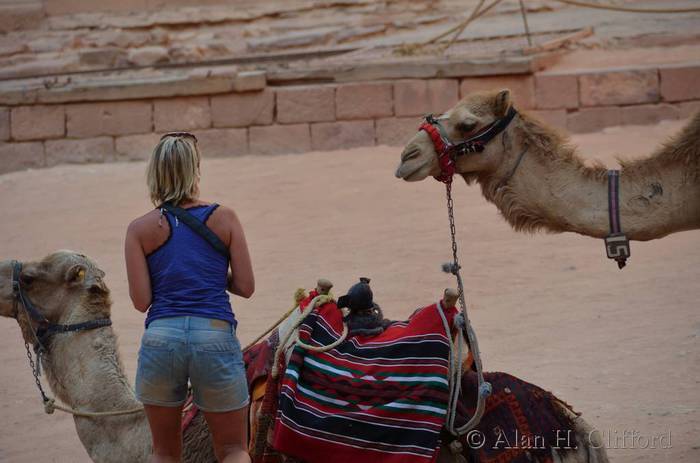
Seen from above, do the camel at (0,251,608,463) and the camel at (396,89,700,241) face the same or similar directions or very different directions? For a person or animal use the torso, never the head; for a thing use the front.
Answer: same or similar directions

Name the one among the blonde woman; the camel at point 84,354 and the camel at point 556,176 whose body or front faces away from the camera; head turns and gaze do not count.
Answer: the blonde woman

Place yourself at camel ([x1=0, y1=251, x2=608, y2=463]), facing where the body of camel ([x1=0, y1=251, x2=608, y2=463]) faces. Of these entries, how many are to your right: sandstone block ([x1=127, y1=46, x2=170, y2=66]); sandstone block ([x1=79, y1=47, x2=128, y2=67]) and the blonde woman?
2

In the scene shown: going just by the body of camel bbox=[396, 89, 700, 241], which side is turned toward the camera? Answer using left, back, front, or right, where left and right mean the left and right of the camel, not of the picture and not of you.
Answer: left

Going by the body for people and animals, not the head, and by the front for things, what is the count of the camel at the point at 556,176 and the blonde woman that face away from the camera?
1

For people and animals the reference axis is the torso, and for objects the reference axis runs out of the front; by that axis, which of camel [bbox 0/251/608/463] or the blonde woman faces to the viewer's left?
the camel

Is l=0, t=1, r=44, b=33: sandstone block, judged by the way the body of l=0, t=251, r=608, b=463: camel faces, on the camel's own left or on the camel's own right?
on the camel's own right

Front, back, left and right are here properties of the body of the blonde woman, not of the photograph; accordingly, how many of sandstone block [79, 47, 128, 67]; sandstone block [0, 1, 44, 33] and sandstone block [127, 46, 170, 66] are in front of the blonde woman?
3

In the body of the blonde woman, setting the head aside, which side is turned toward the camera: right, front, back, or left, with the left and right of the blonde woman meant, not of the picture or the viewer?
back

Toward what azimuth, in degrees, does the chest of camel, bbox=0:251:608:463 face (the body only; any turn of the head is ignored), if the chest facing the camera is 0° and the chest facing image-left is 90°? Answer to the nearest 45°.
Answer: approximately 90°

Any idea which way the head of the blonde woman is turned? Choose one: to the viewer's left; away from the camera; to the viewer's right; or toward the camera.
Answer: away from the camera

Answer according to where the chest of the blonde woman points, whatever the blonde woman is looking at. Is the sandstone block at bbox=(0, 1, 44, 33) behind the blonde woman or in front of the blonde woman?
in front

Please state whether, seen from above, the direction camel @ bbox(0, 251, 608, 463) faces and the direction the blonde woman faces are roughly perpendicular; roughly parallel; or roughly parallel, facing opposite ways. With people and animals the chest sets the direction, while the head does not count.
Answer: roughly perpendicular

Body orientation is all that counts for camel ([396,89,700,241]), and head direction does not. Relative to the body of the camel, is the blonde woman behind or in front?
in front

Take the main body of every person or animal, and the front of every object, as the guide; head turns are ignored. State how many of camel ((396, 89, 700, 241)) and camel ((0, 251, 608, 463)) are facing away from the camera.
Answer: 0

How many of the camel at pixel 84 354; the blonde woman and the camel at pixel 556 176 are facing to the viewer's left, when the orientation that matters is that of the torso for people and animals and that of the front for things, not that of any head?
2

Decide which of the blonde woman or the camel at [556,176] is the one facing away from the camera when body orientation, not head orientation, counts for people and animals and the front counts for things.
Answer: the blonde woman
